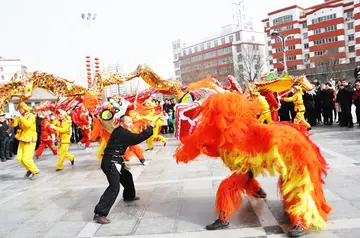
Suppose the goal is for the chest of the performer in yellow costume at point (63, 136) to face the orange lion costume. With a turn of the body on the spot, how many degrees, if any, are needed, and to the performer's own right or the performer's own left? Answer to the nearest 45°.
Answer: approximately 90° to the performer's own left

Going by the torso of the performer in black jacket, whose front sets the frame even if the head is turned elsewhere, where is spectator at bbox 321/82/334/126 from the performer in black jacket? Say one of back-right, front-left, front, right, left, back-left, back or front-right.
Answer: front-left

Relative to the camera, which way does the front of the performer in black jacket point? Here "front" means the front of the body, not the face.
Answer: to the viewer's right

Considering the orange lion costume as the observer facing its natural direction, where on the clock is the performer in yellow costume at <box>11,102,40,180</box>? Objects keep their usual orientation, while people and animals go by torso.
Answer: The performer in yellow costume is roughly at 1 o'clock from the orange lion costume.

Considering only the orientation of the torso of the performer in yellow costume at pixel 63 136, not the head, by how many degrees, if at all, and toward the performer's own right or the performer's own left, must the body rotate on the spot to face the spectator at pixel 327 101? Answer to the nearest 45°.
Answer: approximately 180°

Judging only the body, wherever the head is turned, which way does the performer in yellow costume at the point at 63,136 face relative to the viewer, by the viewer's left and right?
facing to the left of the viewer

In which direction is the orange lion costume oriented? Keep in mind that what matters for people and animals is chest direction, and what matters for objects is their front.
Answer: to the viewer's left

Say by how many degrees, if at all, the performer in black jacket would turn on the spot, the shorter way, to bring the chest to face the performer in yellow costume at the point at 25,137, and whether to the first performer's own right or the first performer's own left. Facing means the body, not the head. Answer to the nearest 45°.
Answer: approximately 135° to the first performer's own left

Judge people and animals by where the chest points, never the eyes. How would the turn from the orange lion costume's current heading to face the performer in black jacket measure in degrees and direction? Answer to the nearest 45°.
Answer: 0° — it already faces them

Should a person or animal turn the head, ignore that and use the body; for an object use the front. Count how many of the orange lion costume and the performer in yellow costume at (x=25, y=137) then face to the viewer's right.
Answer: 0

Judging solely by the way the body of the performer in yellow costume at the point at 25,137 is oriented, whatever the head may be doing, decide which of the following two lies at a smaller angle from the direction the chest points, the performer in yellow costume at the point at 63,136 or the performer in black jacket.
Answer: the performer in black jacket
